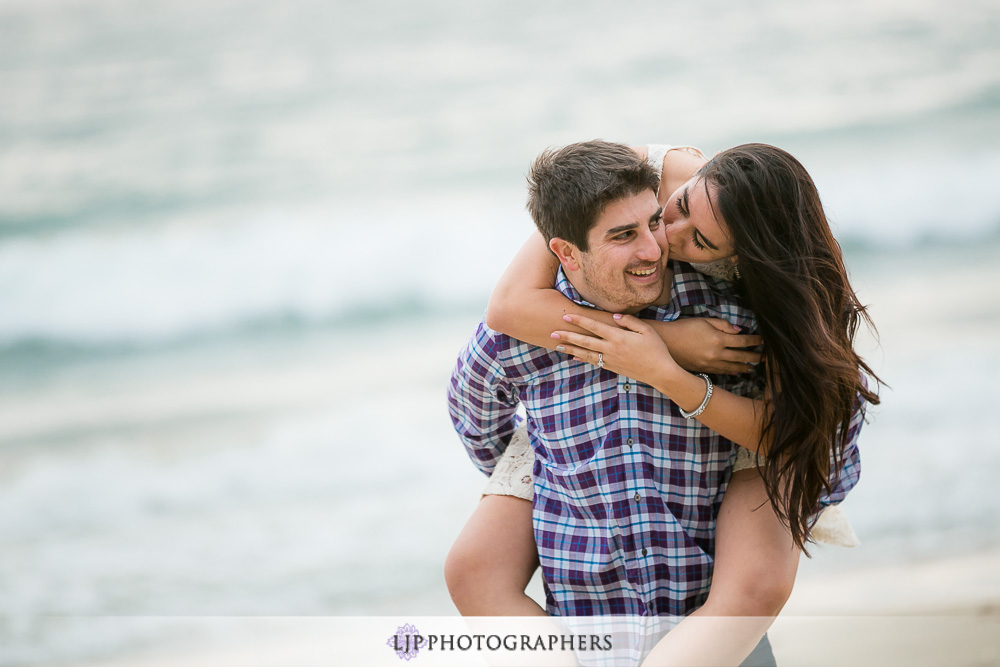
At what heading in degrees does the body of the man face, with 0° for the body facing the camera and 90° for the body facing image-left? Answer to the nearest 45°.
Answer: approximately 0°

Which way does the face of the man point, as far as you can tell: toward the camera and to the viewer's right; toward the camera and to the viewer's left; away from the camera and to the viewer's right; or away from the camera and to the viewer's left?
toward the camera and to the viewer's right
